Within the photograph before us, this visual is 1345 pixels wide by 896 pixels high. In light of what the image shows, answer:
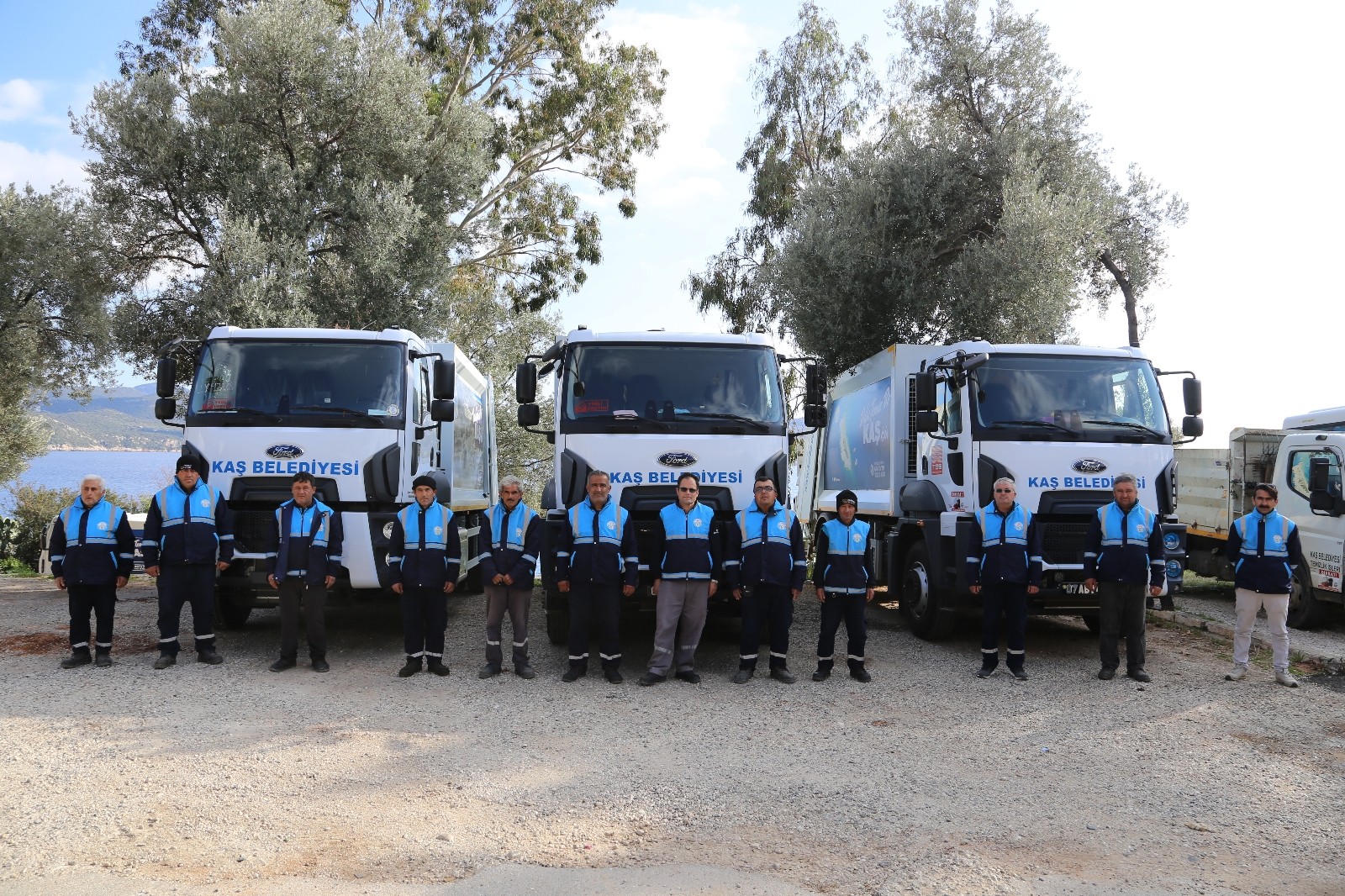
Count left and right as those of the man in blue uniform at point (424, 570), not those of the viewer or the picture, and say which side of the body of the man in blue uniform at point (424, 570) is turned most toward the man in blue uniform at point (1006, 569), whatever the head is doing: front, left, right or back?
left

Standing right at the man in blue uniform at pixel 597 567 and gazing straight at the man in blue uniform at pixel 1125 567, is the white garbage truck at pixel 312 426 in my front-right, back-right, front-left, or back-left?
back-left

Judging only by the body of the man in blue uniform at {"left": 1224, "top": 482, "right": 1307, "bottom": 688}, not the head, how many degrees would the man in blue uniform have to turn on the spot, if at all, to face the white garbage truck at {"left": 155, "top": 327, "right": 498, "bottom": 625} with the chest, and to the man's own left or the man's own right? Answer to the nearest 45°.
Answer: approximately 45° to the man's own right

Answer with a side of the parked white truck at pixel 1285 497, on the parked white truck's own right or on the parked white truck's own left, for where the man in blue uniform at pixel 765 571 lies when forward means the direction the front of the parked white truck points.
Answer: on the parked white truck's own right

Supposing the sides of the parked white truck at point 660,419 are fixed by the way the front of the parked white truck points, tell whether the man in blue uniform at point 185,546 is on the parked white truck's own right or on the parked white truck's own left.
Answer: on the parked white truck's own right

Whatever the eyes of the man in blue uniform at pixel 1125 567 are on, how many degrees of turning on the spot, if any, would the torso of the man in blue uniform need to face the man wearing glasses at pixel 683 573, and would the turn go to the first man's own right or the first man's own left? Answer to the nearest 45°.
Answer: approximately 45° to the first man's own right

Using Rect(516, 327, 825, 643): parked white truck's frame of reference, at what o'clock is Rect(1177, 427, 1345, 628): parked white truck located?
Rect(1177, 427, 1345, 628): parked white truck is roughly at 8 o'clock from Rect(516, 327, 825, 643): parked white truck.

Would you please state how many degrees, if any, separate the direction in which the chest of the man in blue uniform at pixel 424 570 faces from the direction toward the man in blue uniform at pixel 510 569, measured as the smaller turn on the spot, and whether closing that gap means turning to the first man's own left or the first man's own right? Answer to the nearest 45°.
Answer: approximately 90° to the first man's own left

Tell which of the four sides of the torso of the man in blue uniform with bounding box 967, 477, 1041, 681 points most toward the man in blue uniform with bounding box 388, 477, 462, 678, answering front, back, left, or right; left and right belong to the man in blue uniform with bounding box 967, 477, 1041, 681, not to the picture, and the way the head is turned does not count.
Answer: right

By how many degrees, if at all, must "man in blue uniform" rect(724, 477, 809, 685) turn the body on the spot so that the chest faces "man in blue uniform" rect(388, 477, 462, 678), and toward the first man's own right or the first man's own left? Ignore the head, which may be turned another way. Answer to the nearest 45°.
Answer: approximately 90° to the first man's own right

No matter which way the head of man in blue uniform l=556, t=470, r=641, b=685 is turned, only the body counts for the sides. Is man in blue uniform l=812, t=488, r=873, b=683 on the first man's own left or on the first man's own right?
on the first man's own left
